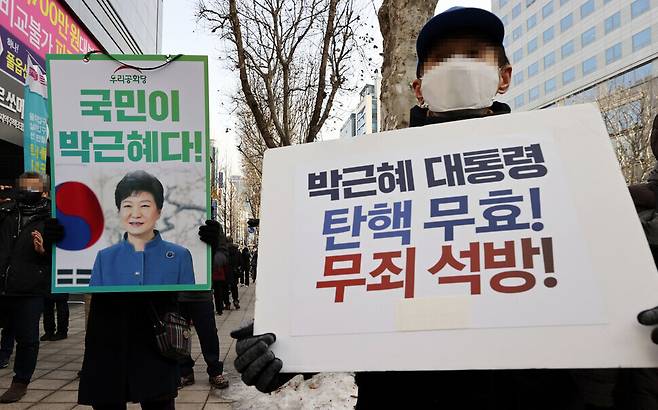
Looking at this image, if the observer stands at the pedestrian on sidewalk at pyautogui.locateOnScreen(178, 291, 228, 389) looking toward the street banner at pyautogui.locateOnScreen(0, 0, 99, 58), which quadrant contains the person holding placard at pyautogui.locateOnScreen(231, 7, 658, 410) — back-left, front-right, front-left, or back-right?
back-left

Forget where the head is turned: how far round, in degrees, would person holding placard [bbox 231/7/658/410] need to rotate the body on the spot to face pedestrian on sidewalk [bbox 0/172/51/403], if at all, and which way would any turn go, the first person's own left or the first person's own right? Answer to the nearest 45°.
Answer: approximately 135° to the first person's own right

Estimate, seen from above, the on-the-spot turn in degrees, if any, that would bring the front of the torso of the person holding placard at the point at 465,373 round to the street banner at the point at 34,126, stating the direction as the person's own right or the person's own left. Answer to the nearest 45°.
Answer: approximately 135° to the person's own right
